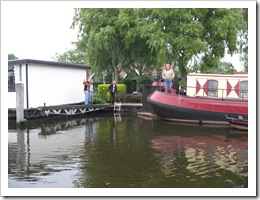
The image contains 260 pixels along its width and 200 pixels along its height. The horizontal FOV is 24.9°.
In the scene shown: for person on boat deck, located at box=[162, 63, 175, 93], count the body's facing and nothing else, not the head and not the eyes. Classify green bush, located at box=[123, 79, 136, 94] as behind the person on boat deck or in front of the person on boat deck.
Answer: behind

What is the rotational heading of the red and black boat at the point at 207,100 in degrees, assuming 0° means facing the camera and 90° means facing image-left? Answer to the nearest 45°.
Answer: approximately 90°

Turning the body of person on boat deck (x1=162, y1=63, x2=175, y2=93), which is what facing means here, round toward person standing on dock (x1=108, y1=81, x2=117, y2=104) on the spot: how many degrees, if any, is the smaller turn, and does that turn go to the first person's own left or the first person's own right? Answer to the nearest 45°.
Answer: approximately 135° to the first person's own right

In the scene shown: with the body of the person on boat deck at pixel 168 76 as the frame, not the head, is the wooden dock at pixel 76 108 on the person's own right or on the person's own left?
on the person's own right

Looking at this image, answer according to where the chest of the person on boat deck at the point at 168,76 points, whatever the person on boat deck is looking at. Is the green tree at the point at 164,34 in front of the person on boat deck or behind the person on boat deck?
behind

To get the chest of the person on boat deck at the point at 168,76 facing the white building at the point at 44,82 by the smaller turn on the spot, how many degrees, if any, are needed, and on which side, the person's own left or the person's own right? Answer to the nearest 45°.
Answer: approximately 90° to the person's own right

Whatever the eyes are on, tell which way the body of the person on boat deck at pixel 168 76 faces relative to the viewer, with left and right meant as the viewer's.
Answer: facing the viewer

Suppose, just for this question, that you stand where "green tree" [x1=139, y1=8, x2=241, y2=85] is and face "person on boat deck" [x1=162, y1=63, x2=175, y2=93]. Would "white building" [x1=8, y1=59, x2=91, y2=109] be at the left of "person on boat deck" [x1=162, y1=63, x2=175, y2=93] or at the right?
right

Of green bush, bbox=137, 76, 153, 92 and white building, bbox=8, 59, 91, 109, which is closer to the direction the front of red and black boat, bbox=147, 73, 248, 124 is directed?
the white building
